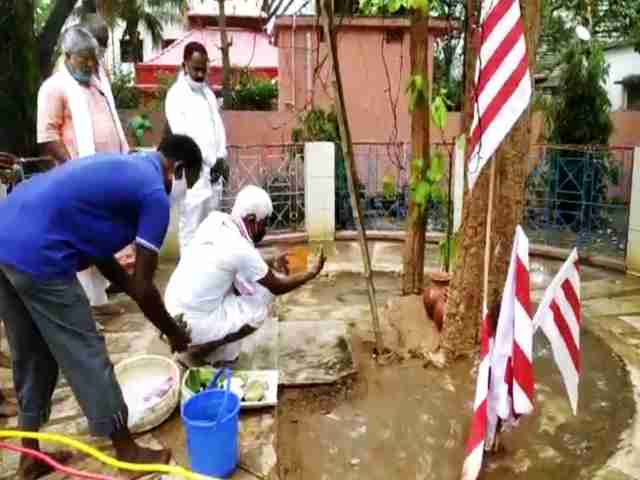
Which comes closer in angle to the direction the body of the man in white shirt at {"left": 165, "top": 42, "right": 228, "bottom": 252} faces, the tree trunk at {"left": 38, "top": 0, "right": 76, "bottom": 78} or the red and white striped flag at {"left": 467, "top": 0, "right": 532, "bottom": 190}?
the red and white striped flag

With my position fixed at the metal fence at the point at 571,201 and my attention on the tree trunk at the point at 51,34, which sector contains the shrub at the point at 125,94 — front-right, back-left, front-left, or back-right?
front-right

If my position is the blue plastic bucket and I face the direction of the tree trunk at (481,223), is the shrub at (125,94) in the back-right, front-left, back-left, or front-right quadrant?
front-left

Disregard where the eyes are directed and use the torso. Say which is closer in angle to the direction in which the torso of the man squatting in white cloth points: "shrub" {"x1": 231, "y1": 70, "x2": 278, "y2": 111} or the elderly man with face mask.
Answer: the shrub

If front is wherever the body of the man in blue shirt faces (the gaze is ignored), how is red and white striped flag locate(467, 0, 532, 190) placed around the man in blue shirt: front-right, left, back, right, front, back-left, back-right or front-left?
front

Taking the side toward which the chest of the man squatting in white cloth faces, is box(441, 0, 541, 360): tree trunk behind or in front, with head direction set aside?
in front

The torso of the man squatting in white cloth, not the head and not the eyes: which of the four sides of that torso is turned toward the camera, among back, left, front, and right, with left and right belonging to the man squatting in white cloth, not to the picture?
right

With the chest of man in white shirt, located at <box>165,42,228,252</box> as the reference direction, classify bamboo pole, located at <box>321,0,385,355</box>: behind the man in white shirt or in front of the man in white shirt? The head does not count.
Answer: in front

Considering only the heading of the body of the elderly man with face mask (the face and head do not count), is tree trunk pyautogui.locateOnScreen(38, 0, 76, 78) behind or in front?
behind

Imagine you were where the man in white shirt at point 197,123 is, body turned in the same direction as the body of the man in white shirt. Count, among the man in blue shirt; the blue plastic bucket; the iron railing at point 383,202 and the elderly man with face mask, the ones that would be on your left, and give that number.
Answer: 1

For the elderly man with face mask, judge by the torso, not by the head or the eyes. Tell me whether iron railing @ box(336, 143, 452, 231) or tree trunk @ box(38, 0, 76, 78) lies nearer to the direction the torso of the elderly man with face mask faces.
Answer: the iron railing

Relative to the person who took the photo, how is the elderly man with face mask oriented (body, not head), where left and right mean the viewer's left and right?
facing the viewer and to the right of the viewer

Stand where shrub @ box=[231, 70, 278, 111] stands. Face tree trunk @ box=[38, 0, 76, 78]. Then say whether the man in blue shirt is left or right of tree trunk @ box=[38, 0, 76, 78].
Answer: left

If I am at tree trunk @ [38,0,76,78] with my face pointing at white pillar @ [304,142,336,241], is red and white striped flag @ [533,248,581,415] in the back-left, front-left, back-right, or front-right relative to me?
front-right

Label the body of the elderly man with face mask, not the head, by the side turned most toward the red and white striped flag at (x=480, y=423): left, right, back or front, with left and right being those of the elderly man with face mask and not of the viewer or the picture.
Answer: front

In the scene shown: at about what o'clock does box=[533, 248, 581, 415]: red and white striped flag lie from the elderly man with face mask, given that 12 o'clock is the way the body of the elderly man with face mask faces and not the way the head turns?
The red and white striped flag is roughly at 12 o'clock from the elderly man with face mask.

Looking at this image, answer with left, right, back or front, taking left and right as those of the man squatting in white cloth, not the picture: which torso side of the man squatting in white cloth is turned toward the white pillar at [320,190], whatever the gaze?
left

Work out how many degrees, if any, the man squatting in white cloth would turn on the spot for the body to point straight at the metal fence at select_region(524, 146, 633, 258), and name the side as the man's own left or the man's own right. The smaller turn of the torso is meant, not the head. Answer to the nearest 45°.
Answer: approximately 45° to the man's own left

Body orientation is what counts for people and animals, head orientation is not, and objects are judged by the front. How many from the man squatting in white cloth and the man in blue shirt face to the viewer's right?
2

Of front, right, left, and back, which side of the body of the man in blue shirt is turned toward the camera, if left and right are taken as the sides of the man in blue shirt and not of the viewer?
right
